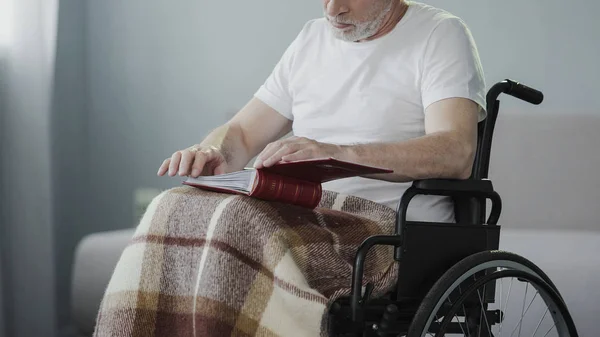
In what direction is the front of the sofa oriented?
toward the camera

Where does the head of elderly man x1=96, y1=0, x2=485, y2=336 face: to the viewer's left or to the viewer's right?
to the viewer's left

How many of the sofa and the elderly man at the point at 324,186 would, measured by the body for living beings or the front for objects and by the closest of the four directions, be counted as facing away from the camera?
0

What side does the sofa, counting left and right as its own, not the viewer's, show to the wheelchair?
front

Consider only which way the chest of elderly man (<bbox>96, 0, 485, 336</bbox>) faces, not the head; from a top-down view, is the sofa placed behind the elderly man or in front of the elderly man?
behind

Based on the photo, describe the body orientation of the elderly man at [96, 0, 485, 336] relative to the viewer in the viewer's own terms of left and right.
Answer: facing the viewer and to the left of the viewer
